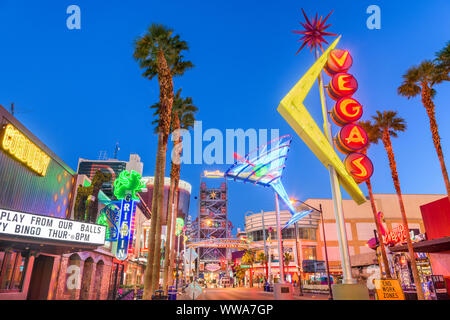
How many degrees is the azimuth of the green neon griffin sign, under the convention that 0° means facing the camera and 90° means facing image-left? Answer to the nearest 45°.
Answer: approximately 0°

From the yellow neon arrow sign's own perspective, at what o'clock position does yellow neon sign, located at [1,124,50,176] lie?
The yellow neon sign is roughly at 3 o'clock from the yellow neon arrow sign.

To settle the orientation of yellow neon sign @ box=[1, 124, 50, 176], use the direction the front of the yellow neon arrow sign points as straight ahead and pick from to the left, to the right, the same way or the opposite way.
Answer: to the left

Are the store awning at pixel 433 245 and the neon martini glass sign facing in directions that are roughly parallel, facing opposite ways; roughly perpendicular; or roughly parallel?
roughly perpendicular

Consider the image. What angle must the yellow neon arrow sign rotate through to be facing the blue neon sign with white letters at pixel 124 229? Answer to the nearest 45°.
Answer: approximately 135° to its right

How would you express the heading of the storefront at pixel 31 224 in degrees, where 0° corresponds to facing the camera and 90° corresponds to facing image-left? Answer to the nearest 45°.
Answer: approximately 315°

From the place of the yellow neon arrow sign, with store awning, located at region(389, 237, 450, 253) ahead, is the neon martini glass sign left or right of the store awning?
left
